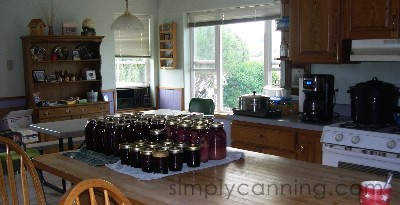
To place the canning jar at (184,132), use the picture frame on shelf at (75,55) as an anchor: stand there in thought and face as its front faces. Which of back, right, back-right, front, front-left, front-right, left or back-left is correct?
front

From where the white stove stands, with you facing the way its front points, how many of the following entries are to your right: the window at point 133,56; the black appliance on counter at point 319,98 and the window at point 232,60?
3

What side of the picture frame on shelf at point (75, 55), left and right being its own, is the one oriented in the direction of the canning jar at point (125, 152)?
front

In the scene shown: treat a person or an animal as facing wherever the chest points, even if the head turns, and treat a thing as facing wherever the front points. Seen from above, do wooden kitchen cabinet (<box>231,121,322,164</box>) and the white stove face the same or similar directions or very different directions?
same or similar directions

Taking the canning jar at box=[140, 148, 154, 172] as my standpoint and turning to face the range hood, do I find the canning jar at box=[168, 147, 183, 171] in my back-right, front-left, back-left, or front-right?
front-right

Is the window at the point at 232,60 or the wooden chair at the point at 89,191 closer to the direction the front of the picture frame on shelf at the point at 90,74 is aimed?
the wooden chair

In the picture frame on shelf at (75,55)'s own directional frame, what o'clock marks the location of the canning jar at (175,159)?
The canning jar is roughly at 12 o'clock from the picture frame on shelf.

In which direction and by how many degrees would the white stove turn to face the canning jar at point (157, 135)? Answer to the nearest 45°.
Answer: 0° — it already faces it

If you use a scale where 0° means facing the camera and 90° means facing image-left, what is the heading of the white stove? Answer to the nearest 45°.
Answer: approximately 45°

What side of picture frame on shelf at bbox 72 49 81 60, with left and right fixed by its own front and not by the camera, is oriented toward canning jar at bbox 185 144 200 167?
front

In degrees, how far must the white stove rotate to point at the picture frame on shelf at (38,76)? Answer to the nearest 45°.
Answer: approximately 45° to its right

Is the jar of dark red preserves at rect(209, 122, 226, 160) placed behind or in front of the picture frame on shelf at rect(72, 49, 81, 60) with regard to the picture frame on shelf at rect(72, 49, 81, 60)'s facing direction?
in front

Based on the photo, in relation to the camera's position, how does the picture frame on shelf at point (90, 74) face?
facing the viewer

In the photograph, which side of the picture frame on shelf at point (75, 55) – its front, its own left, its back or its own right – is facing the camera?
front

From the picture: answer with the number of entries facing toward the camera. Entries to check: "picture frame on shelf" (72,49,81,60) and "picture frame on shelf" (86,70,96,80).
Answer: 2
